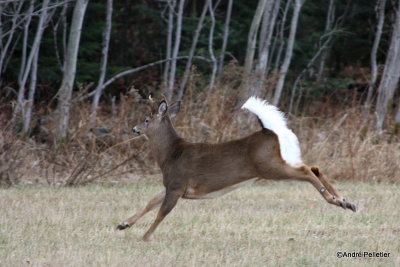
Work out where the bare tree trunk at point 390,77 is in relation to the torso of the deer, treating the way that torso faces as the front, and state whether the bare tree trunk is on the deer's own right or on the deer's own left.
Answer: on the deer's own right

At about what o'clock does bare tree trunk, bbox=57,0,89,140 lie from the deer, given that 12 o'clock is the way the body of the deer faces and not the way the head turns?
The bare tree trunk is roughly at 2 o'clock from the deer.

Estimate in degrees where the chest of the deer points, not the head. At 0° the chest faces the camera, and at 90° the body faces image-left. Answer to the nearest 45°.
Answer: approximately 90°

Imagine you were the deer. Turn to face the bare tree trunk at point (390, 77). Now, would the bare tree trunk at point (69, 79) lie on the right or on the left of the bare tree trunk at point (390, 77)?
left

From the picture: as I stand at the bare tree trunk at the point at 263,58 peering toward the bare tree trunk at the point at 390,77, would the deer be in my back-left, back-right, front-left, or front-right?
back-right

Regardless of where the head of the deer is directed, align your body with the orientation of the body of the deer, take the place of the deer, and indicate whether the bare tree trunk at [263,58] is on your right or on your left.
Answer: on your right
